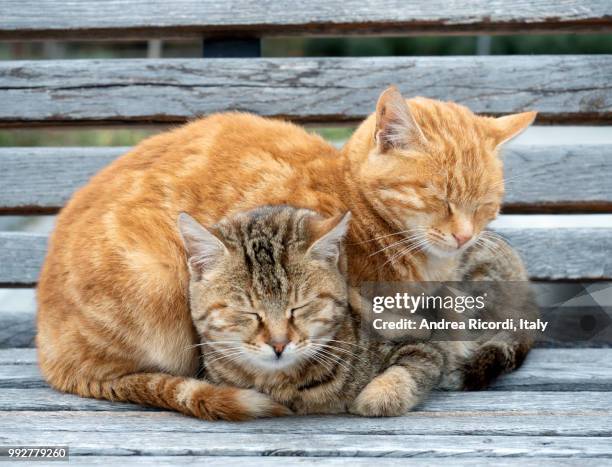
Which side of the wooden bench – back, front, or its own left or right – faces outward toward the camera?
front
